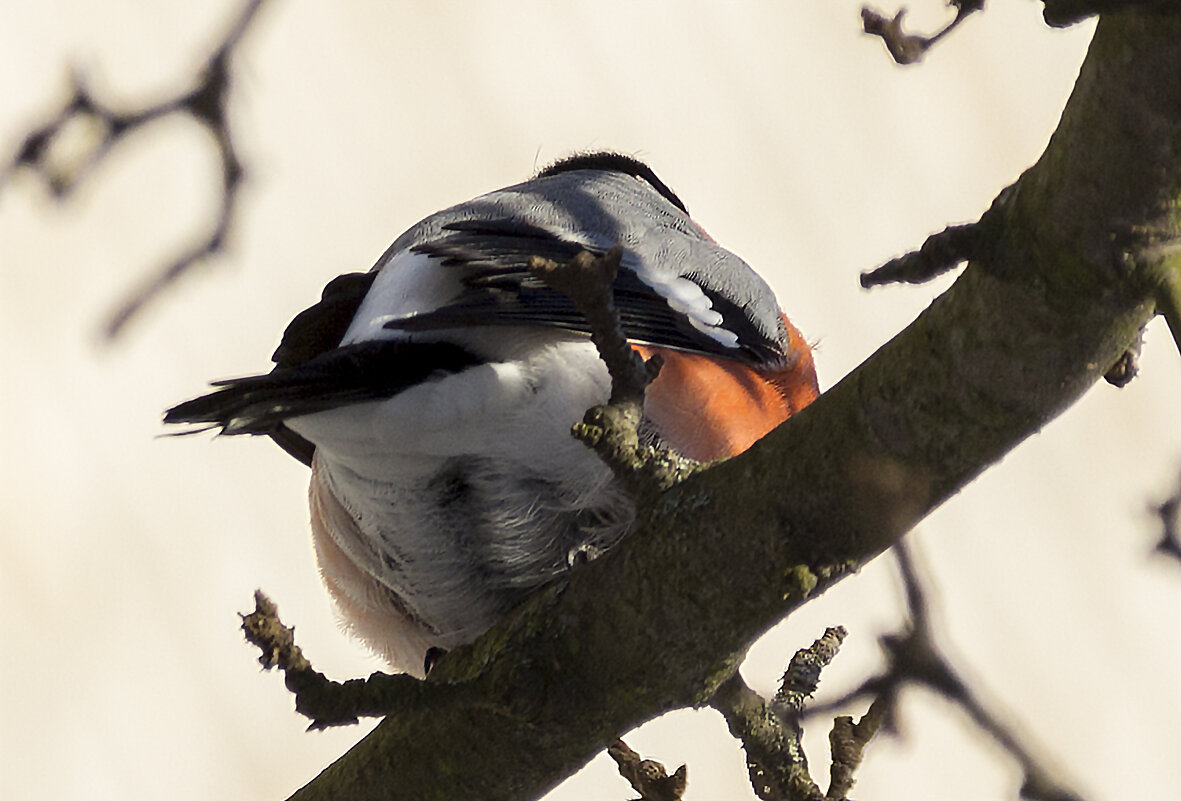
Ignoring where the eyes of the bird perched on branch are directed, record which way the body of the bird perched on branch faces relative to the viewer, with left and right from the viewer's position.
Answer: facing away from the viewer and to the right of the viewer

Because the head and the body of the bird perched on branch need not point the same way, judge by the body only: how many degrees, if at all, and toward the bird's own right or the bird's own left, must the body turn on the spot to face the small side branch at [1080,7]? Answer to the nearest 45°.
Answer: approximately 90° to the bird's own right

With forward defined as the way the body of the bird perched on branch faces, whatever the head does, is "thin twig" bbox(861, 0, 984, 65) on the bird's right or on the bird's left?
on the bird's right
